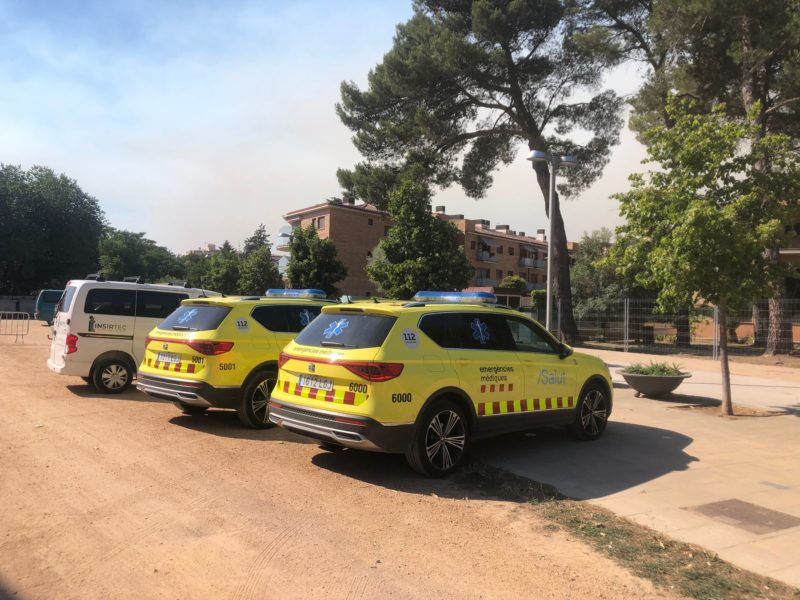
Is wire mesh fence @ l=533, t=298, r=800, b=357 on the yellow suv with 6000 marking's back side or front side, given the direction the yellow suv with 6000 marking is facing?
on the front side

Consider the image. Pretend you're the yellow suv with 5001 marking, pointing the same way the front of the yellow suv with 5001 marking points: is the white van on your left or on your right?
on your left

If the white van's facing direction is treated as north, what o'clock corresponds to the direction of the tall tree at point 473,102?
The tall tree is roughly at 12 o'clock from the white van.

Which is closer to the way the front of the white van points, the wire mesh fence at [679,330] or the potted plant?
the wire mesh fence

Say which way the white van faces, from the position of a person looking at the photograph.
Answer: facing away from the viewer and to the right of the viewer

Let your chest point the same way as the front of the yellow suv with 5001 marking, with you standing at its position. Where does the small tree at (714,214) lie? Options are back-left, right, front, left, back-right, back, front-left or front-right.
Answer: front-right

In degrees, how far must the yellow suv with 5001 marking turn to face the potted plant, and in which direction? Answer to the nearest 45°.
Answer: approximately 45° to its right

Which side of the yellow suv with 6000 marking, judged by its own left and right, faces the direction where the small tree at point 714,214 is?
front

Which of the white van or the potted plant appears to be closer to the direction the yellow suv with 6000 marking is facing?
the potted plant

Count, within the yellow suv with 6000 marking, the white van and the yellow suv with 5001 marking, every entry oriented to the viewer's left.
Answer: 0

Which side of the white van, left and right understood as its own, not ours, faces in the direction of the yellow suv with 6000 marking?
right

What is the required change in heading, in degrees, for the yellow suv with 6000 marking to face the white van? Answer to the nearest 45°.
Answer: approximately 90° to its left

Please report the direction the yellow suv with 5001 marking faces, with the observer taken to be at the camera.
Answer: facing away from the viewer and to the right of the viewer

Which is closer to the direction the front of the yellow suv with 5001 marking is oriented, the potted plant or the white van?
the potted plant

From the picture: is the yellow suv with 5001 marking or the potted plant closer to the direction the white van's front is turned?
the potted plant

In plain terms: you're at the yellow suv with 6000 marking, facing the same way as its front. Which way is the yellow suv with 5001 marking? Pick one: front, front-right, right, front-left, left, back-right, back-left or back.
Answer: left
